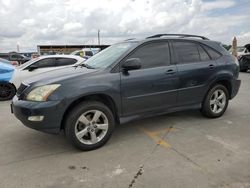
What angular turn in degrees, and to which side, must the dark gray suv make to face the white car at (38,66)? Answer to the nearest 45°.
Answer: approximately 90° to its right

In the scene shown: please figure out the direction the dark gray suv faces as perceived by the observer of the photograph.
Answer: facing the viewer and to the left of the viewer

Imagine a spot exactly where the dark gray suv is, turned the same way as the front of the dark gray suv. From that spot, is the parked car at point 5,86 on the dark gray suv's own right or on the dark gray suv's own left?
on the dark gray suv's own right

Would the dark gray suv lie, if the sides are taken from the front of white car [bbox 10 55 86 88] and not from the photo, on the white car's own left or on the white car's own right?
on the white car's own left

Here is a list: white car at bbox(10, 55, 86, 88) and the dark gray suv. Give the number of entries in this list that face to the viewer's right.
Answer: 0

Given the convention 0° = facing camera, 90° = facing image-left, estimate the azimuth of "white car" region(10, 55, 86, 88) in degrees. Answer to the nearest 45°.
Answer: approximately 45°

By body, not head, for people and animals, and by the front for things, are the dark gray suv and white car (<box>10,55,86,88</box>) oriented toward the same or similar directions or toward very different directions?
same or similar directions
